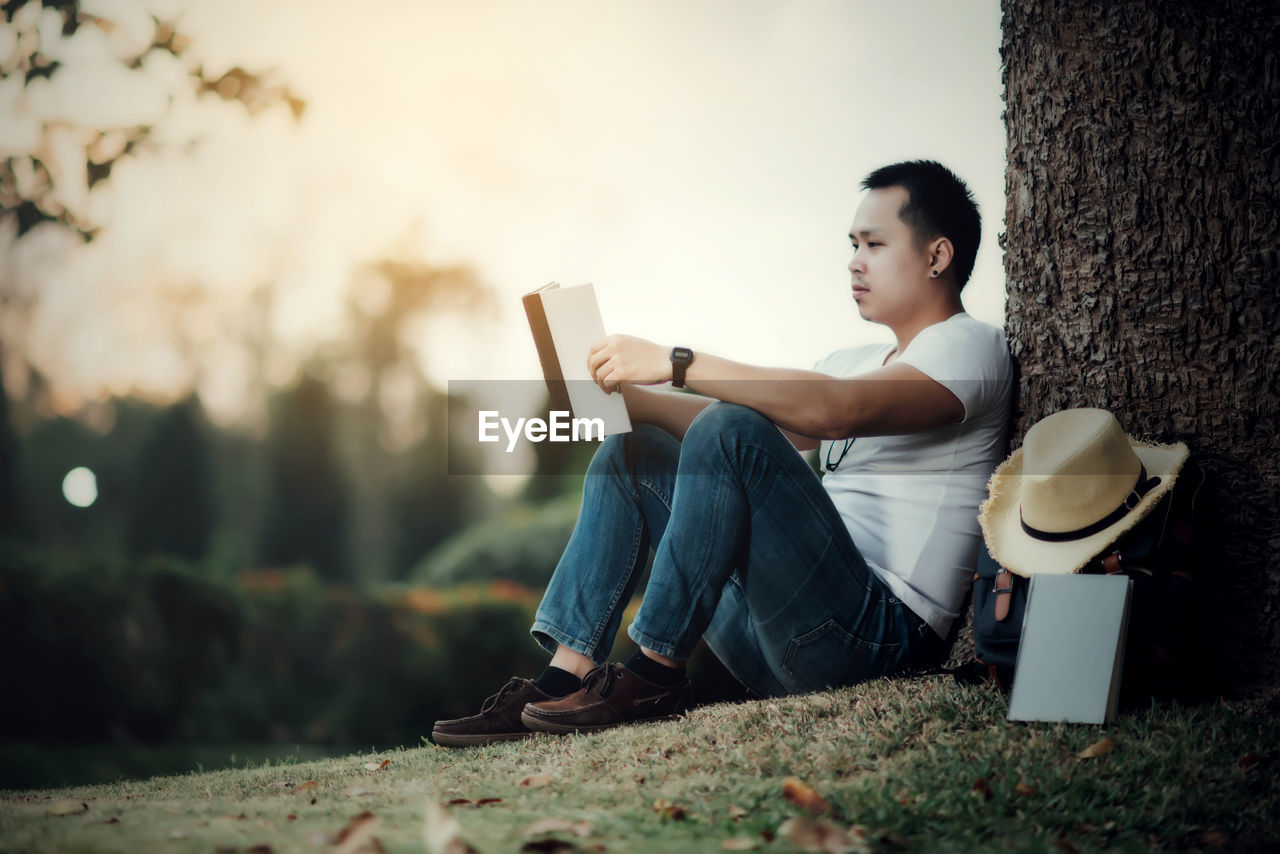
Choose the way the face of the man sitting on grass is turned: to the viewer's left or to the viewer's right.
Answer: to the viewer's left

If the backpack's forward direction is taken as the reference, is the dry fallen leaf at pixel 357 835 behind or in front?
in front

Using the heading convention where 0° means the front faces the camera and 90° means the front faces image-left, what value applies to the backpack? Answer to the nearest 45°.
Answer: approximately 45°

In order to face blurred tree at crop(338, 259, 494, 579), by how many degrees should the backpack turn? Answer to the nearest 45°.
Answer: approximately 90° to its right

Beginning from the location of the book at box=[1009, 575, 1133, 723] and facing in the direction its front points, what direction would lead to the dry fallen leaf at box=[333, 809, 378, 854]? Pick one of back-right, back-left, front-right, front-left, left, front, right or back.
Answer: front-right

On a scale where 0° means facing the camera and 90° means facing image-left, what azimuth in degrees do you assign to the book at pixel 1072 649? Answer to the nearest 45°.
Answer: approximately 0°

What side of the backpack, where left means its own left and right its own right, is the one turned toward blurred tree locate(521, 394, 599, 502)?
back

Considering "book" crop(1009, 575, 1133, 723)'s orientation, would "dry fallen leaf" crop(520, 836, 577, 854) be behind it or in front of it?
in front
